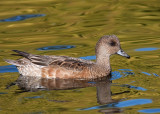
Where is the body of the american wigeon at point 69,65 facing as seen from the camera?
to the viewer's right
